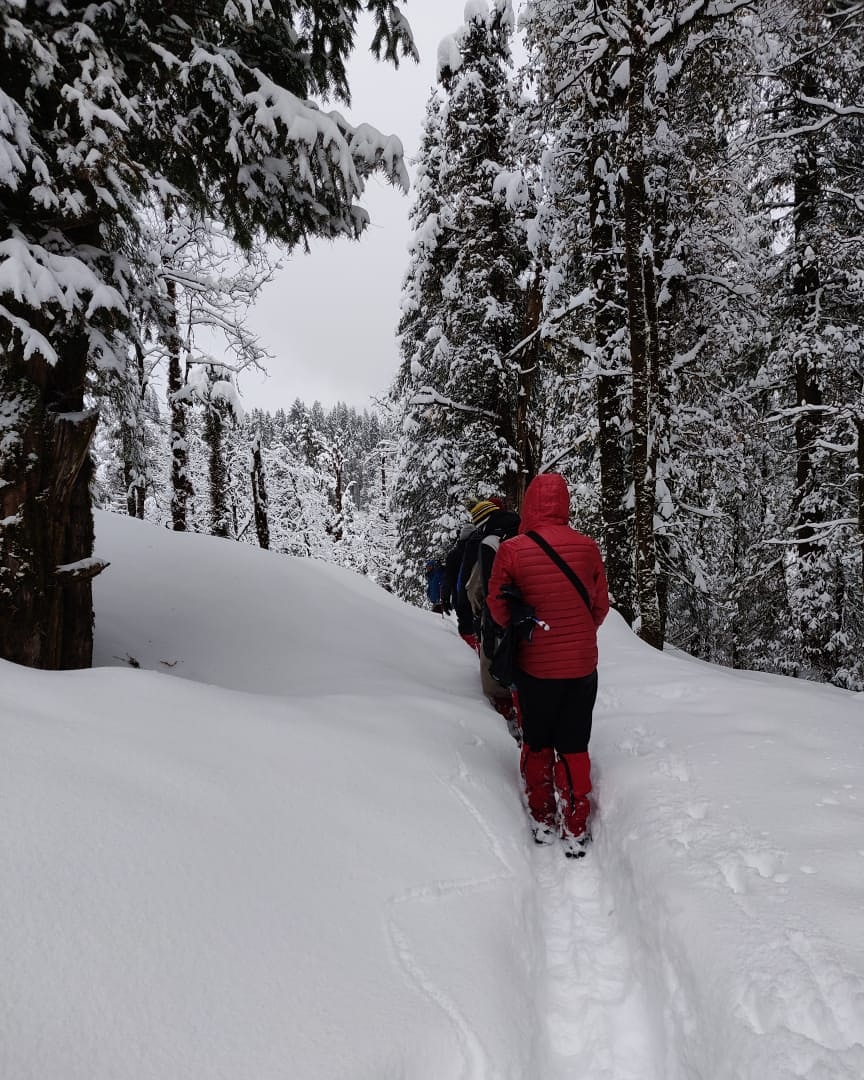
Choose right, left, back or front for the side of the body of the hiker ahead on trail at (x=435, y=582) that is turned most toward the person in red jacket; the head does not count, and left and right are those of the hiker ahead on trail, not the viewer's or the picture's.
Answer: back

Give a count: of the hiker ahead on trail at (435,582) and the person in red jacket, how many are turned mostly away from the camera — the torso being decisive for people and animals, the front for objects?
2

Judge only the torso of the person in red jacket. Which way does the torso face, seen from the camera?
away from the camera

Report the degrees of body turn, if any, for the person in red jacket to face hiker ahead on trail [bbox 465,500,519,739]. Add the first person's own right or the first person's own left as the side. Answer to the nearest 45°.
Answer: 0° — they already face them

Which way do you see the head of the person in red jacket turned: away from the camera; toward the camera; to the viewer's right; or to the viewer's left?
away from the camera

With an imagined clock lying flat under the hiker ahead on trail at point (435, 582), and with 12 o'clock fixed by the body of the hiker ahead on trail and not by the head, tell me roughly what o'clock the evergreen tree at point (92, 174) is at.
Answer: The evergreen tree is roughly at 7 o'clock from the hiker ahead on trail.

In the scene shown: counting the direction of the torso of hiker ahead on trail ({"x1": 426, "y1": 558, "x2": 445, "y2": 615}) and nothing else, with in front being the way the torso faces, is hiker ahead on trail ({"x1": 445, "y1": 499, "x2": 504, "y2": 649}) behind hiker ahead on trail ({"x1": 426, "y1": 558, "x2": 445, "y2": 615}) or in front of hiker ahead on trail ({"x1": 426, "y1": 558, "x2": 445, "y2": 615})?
behind

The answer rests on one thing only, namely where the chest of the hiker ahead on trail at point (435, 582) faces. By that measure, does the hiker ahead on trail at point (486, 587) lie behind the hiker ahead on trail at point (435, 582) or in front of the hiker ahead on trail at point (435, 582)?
behind

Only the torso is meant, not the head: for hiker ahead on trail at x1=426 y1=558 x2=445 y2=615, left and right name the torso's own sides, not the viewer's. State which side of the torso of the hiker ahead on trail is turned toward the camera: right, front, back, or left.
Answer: back

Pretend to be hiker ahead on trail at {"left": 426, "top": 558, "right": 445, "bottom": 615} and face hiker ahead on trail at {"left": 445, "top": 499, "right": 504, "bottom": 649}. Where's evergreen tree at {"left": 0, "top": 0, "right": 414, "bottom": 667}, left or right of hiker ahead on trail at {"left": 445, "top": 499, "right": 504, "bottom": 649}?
right
